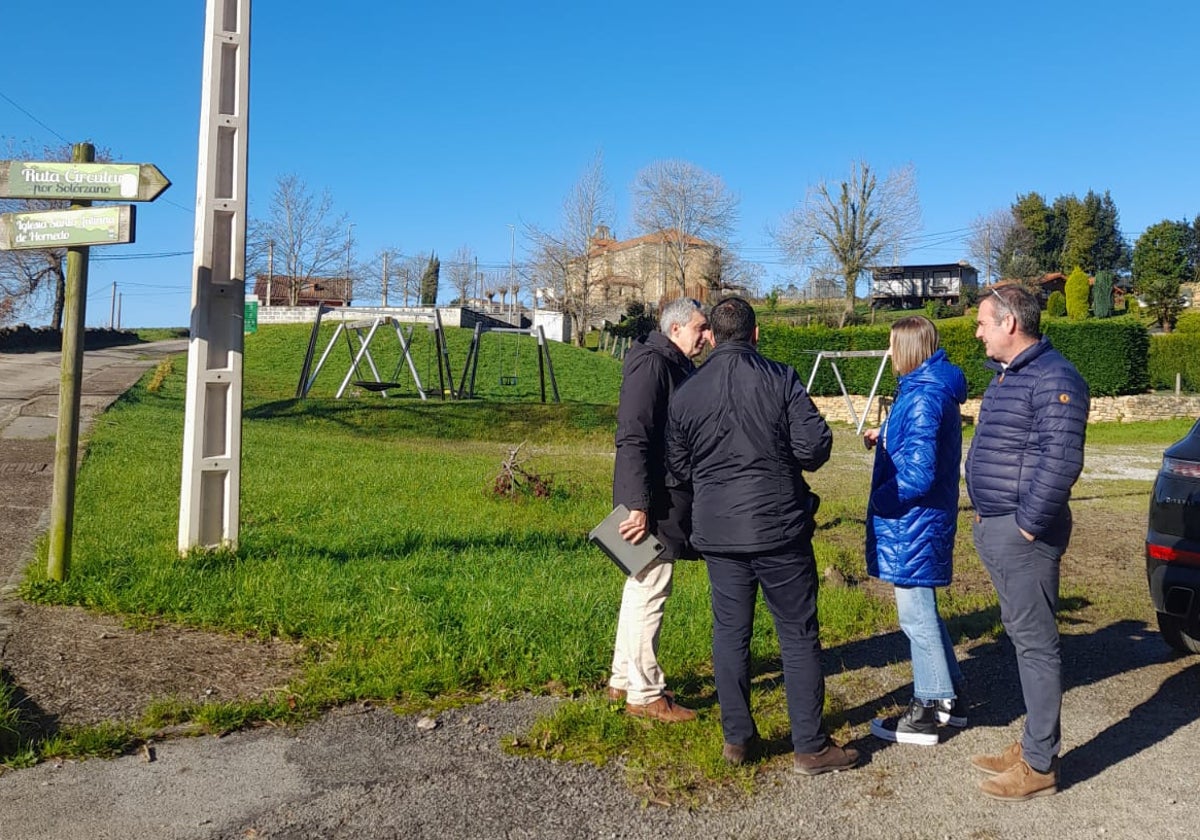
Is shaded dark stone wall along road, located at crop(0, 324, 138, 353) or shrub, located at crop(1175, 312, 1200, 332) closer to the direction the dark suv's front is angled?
the shrub

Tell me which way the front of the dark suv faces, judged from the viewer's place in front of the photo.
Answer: facing away from the viewer and to the right of the viewer

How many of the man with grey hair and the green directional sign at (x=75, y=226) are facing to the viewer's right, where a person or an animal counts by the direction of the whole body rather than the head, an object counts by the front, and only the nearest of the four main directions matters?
1

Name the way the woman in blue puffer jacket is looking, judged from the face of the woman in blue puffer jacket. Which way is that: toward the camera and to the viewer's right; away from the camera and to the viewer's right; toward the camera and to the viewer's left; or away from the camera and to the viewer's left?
away from the camera and to the viewer's left

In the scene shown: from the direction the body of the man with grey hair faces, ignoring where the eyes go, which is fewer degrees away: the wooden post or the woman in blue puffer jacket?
the woman in blue puffer jacket

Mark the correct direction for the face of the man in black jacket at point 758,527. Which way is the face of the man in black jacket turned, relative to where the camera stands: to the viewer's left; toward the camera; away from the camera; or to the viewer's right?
away from the camera

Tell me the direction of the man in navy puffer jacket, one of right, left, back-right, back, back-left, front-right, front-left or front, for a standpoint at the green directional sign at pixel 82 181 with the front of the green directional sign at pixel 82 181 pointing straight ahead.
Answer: front-left

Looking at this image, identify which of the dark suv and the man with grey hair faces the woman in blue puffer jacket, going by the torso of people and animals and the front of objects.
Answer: the man with grey hair

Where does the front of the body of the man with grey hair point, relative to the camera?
to the viewer's right

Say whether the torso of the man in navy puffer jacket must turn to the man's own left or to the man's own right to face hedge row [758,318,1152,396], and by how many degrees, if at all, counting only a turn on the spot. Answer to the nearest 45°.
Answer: approximately 90° to the man's own right

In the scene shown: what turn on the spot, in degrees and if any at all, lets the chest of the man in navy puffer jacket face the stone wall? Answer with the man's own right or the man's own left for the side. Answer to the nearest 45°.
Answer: approximately 90° to the man's own right

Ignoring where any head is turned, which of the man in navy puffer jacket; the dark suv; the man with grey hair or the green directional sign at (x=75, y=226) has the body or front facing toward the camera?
the green directional sign

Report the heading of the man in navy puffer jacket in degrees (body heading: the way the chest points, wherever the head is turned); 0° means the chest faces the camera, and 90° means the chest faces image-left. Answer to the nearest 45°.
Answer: approximately 90°

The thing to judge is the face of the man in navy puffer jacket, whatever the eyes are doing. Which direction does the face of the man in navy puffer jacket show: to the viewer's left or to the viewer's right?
to the viewer's left
